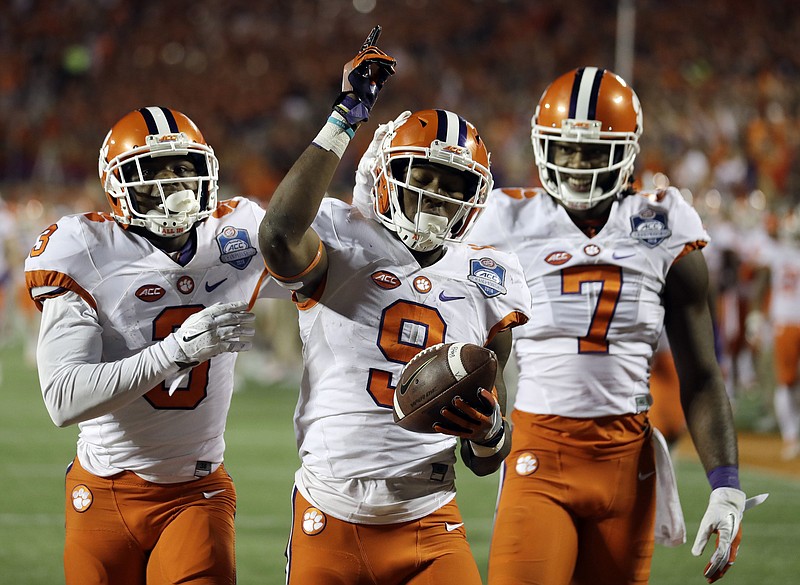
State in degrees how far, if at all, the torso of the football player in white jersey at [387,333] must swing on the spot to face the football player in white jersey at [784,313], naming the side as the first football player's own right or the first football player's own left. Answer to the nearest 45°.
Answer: approximately 135° to the first football player's own left

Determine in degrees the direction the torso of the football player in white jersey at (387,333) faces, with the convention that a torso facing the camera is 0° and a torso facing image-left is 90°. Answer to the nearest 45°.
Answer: approximately 0°

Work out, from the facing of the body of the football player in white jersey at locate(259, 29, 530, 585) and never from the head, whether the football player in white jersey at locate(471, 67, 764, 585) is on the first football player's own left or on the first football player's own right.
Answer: on the first football player's own left

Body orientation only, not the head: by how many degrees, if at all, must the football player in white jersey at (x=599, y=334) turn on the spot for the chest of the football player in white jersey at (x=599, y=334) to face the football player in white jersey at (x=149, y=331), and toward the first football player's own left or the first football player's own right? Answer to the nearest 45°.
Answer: approximately 45° to the first football player's own right

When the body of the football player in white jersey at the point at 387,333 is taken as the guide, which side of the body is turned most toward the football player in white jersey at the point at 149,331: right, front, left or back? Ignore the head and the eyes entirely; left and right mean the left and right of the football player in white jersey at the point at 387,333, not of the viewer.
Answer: right

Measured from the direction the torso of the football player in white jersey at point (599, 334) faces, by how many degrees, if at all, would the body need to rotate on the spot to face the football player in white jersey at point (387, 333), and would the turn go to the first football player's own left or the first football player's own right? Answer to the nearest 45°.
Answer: approximately 45° to the first football player's own right

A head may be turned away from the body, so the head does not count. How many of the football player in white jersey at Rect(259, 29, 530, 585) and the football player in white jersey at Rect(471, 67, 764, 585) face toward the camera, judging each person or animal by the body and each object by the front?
2

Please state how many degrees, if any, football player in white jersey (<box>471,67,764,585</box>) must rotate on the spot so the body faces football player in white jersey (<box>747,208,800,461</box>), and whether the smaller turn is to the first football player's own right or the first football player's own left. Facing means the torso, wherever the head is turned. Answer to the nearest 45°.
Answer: approximately 180°
